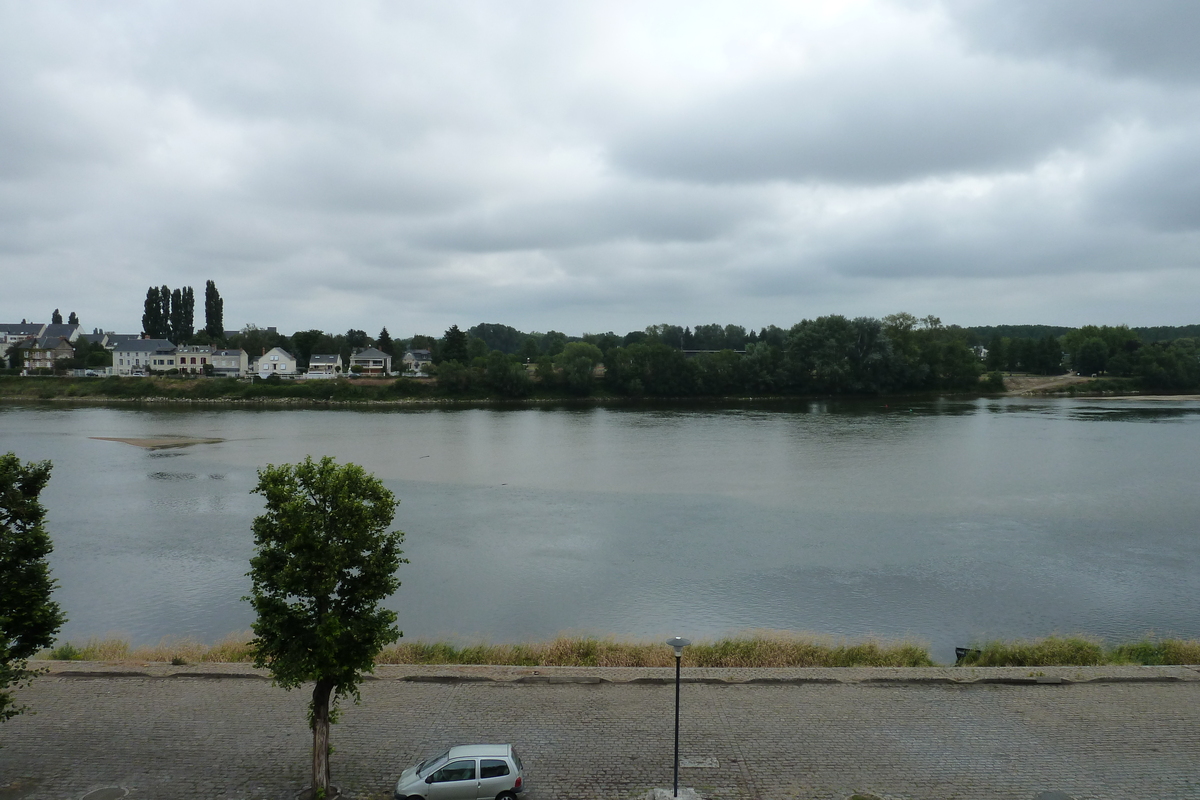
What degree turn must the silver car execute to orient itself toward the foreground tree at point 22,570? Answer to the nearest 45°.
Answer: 0° — it already faces it

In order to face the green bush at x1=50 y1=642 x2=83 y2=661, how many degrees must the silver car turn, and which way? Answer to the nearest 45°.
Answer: approximately 45° to its right

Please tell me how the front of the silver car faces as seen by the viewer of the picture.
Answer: facing to the left of the viewer

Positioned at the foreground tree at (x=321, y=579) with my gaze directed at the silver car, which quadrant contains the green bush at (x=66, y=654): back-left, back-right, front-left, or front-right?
back-left

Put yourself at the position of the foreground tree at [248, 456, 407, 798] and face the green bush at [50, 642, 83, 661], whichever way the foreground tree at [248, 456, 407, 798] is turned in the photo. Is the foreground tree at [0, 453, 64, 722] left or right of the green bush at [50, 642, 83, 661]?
left
